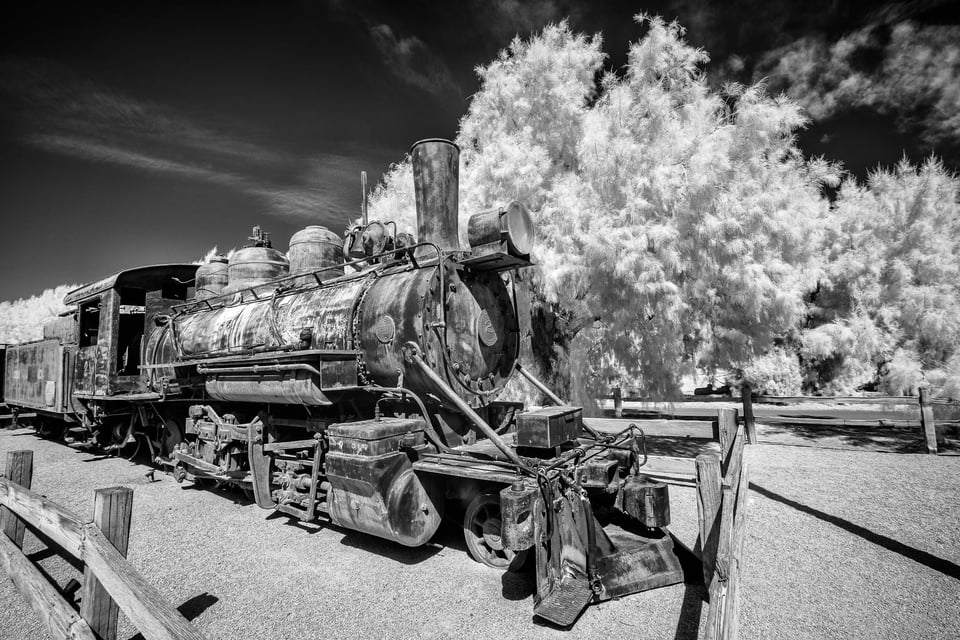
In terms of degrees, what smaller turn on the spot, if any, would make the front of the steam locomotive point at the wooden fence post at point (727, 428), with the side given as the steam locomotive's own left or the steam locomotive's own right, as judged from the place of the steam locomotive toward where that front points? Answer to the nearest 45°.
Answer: approximately 45° to the steam locomotive's own left

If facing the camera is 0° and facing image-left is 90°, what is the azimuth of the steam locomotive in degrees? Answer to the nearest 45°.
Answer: approximately 315°

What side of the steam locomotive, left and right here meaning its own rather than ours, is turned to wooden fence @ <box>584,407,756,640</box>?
front

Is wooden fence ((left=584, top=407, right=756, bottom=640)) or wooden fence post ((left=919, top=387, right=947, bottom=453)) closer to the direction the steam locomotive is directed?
the wooden fence

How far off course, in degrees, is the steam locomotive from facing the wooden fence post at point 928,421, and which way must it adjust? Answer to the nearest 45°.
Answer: approximately 45° to its left
